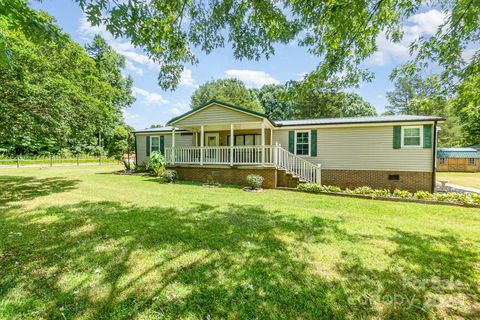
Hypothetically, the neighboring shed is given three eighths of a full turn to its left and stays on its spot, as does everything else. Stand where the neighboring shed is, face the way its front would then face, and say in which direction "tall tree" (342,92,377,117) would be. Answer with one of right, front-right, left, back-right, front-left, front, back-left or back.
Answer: left

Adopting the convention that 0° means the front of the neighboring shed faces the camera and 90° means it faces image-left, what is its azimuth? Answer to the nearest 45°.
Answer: approximately 0°

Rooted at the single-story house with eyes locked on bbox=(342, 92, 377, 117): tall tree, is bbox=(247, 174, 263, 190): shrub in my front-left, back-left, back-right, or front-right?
back-left

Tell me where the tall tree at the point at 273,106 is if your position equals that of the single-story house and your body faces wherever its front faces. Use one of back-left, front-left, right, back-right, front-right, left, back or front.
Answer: back-right

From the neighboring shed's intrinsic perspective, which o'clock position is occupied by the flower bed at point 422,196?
The flower bed is roughly at 12 o'clock from the neighboring shed.

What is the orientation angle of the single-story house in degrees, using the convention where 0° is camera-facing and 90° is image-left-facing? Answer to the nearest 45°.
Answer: approximately 45°

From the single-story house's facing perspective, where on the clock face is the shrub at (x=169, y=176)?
The shrub is roughly at 1 o'clock from the single-story house.

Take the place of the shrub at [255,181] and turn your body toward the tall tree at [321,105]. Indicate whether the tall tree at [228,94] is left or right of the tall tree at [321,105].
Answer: left
